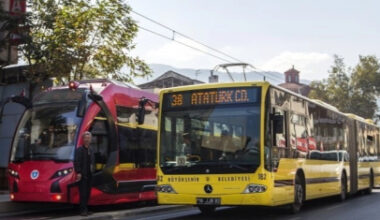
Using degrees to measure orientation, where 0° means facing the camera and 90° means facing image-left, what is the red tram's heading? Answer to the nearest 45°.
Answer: approximately 45°

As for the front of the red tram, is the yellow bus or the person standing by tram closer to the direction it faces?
the person standing by tram

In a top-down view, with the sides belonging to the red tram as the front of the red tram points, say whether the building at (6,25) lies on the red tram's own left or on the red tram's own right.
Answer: on the red tram's own right

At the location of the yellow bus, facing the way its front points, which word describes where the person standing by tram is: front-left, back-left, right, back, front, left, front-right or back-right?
front-right

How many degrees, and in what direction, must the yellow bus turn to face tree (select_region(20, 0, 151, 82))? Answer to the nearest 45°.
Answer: approximately 90° to its right

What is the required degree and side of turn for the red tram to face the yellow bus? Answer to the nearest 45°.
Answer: approximately 90° to its left

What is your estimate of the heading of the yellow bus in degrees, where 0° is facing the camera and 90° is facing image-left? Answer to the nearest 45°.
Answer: approximately 45°

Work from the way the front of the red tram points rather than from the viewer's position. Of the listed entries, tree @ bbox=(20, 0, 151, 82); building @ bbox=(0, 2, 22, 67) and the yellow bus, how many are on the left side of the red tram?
1
